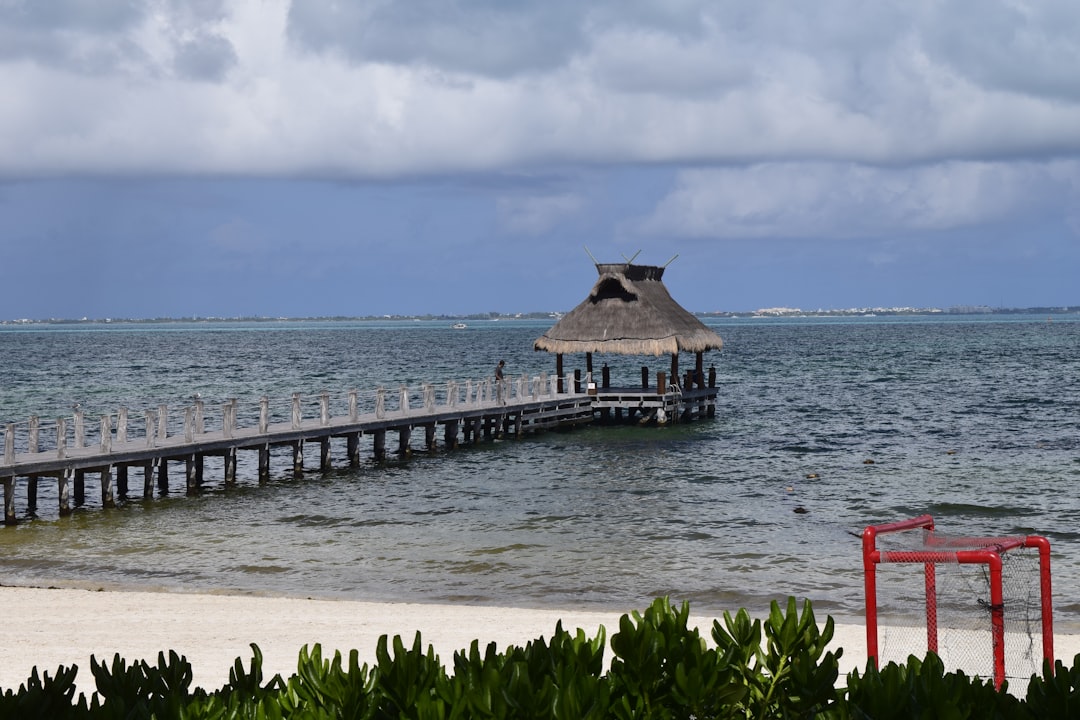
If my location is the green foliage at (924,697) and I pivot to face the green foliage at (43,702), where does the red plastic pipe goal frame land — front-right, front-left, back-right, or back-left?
back-right

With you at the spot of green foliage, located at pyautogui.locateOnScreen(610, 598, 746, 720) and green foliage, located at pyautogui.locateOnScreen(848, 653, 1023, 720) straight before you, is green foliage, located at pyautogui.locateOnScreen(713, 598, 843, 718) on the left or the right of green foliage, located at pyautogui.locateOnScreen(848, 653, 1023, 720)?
left
